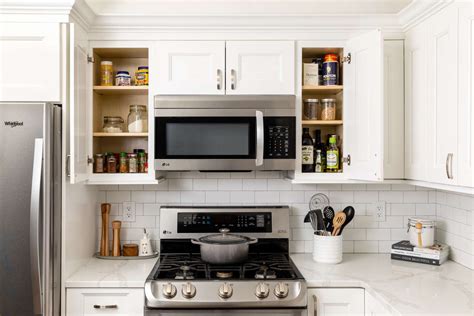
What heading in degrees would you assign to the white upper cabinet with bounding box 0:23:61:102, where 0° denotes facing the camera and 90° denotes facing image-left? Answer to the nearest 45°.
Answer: approximately 0°

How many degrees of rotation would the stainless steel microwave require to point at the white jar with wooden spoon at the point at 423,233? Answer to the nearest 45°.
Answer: approximately 90° to its left

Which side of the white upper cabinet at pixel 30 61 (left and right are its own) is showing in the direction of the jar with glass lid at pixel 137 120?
left
